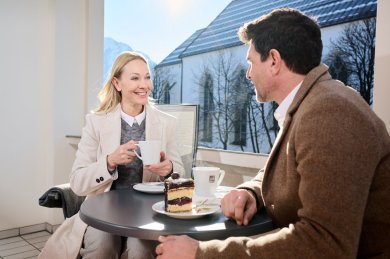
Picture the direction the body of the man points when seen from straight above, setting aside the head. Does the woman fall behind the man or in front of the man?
in front

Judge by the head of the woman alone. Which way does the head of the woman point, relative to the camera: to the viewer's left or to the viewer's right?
to the viewer's right

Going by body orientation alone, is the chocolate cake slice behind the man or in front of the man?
in front

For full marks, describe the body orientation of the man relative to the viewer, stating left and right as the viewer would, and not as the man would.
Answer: facing to the left of the viewer

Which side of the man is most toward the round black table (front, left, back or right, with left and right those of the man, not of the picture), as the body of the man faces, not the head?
front
